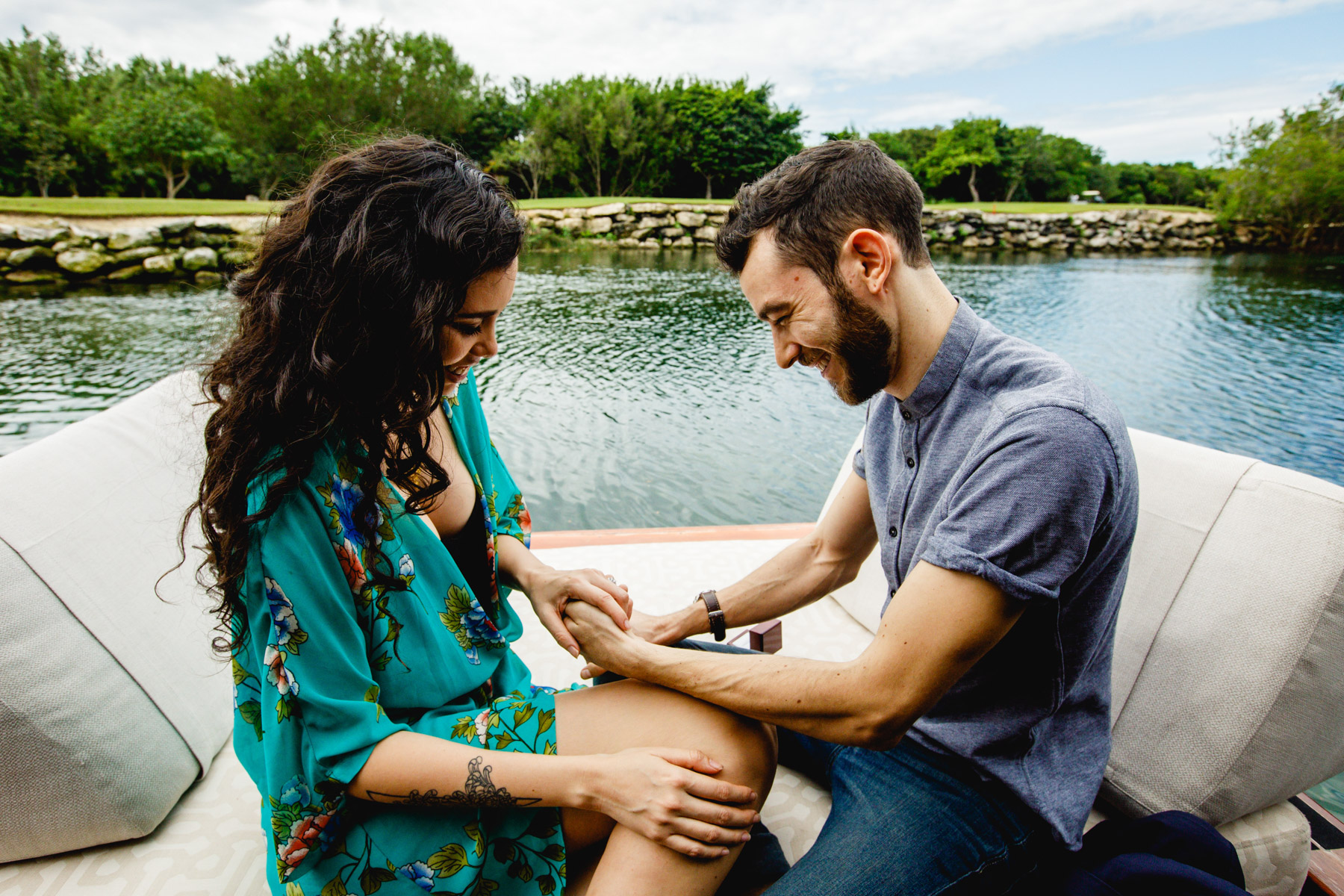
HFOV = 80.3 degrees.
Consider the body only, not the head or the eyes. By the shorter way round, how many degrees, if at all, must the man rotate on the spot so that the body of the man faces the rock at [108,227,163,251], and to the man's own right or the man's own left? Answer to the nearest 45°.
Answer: approximately 45° to the man's own right

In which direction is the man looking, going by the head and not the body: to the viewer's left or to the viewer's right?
to the viewer's left

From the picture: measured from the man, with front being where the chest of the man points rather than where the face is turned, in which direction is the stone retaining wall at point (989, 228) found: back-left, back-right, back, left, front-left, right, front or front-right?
right

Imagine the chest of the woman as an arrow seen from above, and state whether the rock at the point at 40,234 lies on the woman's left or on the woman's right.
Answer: on the woman's left

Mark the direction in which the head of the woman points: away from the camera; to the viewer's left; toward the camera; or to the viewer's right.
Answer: to the viewer's right

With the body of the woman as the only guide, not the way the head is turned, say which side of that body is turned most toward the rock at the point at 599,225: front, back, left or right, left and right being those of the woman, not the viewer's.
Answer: left

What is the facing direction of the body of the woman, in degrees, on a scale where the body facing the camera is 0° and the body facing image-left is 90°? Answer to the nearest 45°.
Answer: approximately 270°

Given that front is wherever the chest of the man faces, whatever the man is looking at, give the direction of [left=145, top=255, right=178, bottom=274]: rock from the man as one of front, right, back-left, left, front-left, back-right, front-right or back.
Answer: front-right

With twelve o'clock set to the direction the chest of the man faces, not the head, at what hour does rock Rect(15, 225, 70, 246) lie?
The rock is roughly at 1 o'clock from the man.

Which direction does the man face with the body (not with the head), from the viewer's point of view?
to the viewer's left

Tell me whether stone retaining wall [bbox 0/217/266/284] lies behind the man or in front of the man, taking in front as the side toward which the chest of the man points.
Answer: in front

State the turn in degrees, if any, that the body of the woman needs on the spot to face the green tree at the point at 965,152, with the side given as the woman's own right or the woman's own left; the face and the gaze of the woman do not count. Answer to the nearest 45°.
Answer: approximately 45° to the woman's own left

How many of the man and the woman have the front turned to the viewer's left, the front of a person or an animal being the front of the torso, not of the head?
1
